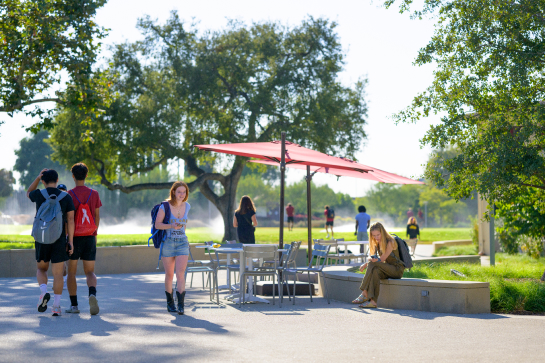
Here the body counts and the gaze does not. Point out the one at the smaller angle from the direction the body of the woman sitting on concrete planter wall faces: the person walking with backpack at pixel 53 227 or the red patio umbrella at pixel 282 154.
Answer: the person walking with backpack

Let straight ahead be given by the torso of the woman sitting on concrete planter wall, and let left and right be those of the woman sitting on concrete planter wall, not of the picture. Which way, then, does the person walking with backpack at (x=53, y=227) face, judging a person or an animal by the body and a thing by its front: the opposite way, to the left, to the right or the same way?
to the right

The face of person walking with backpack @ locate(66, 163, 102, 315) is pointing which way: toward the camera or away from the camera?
away from the camera

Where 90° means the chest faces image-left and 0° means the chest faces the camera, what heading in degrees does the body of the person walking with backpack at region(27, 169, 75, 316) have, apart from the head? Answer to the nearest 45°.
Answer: approximately 180°

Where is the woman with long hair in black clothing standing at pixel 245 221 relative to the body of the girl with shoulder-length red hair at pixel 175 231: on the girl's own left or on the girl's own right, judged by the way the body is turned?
on the girl's own left

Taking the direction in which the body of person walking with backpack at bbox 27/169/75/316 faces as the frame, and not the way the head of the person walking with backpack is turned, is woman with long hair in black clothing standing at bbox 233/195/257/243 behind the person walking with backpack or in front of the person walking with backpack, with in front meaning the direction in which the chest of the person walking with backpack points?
in front

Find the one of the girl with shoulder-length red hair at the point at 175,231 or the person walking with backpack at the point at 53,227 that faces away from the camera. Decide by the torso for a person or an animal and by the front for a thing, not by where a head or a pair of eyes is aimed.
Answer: the person walking with backpack

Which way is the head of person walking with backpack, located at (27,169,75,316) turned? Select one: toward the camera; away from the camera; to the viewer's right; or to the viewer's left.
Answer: away from the camera

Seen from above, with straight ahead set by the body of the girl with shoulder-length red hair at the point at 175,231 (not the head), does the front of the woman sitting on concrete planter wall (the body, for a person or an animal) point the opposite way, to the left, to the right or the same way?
to the right

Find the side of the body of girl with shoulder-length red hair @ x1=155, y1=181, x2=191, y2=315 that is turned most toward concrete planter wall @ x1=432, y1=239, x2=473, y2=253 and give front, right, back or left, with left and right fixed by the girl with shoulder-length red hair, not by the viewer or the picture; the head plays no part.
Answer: left

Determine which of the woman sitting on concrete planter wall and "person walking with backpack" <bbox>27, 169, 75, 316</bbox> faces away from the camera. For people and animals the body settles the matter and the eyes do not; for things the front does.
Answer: the person walking with backpack

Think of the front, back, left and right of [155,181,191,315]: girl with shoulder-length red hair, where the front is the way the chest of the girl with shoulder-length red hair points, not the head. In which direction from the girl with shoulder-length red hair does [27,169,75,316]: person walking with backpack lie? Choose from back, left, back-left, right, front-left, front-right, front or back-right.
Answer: back-right
